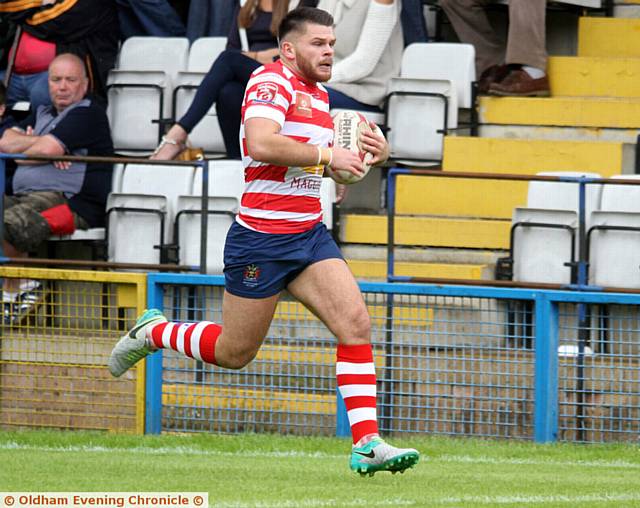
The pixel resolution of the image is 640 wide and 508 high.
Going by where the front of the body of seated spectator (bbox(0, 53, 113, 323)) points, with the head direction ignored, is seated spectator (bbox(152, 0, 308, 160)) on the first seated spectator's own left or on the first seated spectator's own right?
on the first seated spectator's own left

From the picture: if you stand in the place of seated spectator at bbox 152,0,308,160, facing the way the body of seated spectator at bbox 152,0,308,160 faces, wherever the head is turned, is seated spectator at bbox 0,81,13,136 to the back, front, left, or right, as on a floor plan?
right

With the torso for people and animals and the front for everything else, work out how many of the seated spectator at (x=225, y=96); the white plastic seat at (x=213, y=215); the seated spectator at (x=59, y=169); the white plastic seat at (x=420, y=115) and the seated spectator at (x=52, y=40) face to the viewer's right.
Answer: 0

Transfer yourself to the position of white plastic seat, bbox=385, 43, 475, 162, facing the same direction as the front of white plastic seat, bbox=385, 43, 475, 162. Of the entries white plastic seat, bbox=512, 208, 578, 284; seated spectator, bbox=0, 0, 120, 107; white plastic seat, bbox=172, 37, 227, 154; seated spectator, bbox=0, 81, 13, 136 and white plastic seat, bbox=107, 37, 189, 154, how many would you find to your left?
1

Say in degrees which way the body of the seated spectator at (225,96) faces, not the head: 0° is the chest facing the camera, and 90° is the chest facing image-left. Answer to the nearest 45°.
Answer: approximately 45°

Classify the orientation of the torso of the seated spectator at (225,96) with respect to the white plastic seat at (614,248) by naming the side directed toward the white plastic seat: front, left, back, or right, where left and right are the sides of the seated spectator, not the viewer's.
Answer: left

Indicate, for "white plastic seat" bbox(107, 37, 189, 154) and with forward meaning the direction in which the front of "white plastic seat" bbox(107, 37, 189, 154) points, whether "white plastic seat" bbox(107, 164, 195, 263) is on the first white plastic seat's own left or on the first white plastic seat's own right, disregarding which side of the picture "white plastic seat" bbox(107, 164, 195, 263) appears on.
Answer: on the first white plastic seat's own left

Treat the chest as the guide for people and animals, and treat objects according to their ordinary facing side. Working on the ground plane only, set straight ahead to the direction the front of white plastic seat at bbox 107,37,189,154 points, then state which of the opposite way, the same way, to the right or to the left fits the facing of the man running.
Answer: to the left

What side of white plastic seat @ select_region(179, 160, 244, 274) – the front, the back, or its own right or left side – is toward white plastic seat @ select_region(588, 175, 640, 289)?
left

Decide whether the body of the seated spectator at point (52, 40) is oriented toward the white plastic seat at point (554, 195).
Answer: no

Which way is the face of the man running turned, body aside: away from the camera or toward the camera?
toward the camera

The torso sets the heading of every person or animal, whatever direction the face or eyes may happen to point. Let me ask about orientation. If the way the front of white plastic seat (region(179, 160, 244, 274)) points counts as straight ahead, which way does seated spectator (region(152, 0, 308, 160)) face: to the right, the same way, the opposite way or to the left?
the same way

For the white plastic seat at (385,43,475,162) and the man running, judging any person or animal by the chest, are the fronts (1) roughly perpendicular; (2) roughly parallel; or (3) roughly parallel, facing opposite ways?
roughly perpendicular

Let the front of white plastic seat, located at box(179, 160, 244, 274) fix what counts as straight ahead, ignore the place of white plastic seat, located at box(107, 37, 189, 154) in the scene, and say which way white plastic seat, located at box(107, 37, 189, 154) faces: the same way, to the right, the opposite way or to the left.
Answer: the same way

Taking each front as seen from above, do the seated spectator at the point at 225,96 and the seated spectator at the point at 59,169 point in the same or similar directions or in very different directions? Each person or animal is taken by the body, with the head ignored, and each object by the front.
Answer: same or similar directions

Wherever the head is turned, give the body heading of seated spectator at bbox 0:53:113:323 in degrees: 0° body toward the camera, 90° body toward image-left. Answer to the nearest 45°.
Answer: approximately 45°

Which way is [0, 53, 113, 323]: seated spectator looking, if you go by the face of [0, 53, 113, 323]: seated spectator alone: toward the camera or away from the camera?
toward the camera
